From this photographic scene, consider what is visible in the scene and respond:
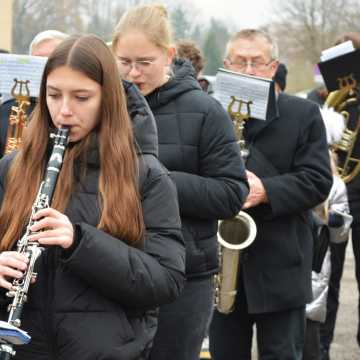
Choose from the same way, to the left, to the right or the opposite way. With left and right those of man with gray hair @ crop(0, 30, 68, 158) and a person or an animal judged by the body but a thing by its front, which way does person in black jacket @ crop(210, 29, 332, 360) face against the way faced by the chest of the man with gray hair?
the same way

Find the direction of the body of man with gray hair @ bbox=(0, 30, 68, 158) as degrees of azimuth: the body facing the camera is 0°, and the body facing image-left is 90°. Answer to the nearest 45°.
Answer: approximately 45°

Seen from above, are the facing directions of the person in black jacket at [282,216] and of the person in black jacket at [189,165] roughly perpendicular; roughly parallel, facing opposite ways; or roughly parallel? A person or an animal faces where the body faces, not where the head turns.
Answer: roughly parallel

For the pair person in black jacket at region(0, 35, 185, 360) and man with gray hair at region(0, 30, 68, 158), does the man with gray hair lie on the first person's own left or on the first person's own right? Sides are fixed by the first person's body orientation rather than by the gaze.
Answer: on the first person's own right

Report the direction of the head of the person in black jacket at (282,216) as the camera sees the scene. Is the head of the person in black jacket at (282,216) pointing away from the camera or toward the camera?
toward the camera

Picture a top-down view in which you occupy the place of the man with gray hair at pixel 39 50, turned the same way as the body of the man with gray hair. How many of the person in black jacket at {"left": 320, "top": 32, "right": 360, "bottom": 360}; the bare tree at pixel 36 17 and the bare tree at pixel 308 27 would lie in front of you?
0

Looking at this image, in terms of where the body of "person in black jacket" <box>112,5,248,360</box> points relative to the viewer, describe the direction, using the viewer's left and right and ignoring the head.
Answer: facing the viewer and to the left of the viewer

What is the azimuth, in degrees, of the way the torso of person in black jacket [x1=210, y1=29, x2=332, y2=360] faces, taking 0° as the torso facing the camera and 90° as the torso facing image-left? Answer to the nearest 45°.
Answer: approximately 45°

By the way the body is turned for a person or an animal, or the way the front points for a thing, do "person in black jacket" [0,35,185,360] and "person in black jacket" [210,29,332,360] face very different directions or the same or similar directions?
same or similar directions

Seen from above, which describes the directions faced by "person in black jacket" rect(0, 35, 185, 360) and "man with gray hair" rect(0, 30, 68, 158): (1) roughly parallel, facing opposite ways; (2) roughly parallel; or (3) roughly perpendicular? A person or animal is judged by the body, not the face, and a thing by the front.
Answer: roughly parallel

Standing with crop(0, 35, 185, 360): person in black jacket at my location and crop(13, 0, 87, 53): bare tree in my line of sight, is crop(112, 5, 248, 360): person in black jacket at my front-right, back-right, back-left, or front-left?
front-right

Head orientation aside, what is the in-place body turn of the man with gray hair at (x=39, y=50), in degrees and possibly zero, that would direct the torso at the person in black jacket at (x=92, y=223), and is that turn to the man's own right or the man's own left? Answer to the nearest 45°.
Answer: approximately 45° to the man's own left

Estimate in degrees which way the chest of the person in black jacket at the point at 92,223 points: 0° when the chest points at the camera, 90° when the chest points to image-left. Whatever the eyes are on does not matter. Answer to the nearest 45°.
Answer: approximately 45°

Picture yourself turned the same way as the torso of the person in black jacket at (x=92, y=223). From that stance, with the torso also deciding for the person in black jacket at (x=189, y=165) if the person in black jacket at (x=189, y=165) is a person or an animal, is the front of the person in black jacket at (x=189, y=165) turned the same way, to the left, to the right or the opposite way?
the same way
